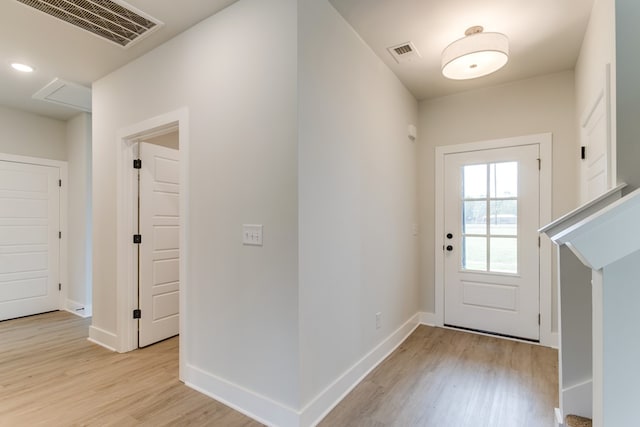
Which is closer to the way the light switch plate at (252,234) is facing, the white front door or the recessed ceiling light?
the recessed ceiling light

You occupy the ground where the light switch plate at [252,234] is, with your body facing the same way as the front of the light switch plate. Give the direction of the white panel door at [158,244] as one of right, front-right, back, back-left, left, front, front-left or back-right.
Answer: right

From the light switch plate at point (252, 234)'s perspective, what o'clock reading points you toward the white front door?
The white front door is roughly at 7 o'clock from the light switch plate.

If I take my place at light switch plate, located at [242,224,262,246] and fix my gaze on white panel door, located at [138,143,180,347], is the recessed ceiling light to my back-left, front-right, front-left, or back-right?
front-left

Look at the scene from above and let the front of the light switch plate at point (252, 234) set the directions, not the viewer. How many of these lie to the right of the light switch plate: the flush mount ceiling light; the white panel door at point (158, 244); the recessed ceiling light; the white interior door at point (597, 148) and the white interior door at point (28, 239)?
3

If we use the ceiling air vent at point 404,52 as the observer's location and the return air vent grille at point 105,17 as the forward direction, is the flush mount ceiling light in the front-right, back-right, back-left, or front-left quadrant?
back-left

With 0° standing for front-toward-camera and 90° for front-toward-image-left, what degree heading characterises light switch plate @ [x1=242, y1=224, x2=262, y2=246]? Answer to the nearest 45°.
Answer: approximately 45°

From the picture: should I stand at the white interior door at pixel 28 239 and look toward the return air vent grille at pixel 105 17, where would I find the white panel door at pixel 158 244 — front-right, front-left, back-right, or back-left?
front-left

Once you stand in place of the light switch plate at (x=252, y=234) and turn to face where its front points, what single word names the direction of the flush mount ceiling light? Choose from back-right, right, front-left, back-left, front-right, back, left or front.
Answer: back-left

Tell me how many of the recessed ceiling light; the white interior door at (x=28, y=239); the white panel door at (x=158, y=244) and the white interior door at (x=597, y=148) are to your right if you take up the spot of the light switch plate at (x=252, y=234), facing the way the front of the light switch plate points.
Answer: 3

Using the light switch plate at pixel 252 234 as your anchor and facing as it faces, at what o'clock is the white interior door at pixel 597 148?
The white interior door is roughly at 8 o'clock from the light switch plate.

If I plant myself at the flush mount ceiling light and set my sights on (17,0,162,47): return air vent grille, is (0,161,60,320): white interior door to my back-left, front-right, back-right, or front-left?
front-right

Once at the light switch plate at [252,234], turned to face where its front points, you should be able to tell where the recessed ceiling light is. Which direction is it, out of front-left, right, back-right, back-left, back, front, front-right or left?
right
